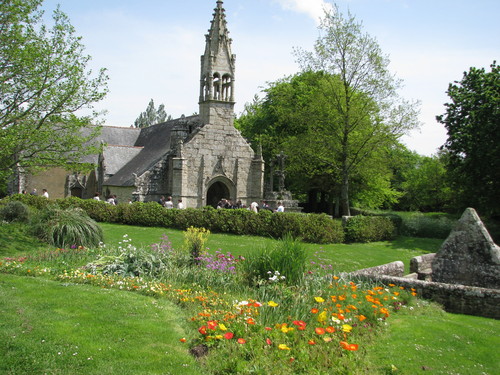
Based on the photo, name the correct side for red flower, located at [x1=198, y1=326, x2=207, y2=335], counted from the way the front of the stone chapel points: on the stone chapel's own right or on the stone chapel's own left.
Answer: on the stone chapel's own right

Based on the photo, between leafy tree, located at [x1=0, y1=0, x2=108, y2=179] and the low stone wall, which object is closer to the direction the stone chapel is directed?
the low stone wall

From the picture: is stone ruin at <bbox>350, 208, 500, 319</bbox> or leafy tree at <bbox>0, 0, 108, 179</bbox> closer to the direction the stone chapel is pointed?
the stone ruin

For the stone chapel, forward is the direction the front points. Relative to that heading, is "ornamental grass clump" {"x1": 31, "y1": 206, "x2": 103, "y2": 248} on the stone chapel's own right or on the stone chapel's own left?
on the stone chapel's own right

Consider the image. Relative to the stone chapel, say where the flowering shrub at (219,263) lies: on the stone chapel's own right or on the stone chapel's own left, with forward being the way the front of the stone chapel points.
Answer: on the stone chapel's own right

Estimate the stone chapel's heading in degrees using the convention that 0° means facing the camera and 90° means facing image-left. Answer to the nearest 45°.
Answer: approximately 315°

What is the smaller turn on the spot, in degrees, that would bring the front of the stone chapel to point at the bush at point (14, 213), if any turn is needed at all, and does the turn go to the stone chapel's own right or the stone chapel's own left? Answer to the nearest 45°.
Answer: approximately 90° to the stone chapel's own right
